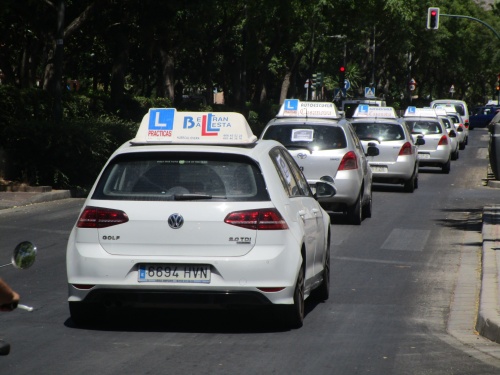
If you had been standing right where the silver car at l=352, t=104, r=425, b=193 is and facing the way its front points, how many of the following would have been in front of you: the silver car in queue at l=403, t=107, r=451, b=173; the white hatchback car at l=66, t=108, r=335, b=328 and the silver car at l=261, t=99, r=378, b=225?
1

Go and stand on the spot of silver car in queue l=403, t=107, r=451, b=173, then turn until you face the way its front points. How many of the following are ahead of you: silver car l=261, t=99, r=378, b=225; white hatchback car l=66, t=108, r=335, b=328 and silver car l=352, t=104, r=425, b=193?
0

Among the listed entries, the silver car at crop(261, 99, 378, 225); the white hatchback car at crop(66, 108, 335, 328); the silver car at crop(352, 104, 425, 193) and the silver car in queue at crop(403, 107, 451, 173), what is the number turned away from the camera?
4

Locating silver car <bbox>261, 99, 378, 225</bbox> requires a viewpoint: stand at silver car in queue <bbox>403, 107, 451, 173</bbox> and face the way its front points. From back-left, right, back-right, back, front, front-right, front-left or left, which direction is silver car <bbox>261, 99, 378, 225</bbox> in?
back

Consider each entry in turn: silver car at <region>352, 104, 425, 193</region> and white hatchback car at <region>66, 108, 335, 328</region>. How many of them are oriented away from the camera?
2

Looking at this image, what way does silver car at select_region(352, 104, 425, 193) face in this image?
away from the camera

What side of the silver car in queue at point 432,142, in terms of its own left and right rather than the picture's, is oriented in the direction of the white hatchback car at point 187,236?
back

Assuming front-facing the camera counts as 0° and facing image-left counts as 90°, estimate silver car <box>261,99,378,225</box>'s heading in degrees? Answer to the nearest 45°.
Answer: approximately 180°

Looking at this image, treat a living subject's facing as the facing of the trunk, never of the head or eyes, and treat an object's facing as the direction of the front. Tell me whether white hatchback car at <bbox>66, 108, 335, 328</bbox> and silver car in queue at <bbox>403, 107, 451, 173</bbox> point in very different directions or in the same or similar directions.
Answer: same or similar directions

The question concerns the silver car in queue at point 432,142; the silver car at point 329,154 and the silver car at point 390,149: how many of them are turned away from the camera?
3

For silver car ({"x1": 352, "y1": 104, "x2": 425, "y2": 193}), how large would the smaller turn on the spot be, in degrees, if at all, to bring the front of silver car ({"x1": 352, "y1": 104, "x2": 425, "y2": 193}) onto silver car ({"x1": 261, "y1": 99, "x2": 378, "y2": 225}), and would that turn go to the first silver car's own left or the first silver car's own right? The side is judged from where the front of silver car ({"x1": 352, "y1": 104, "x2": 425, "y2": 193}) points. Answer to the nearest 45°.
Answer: approximately 180°

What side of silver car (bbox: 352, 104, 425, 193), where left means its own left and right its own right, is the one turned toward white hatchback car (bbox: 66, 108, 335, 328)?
back

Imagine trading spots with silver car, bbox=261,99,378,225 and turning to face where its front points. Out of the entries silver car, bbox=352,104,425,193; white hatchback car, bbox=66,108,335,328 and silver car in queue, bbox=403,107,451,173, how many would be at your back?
1

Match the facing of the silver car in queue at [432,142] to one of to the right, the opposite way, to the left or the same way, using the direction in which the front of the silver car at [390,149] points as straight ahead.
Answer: the same way

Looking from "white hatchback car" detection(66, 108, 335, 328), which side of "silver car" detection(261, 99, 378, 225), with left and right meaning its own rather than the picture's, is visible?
back

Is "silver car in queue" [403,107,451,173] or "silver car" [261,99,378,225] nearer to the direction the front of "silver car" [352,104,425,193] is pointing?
the silver car in queue

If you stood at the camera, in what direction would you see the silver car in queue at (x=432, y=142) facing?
facing away from the viewer

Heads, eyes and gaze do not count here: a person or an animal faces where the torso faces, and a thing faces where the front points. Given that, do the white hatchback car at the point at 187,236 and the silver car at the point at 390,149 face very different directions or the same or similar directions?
same or similar directions

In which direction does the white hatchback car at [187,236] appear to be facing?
away from the camera
